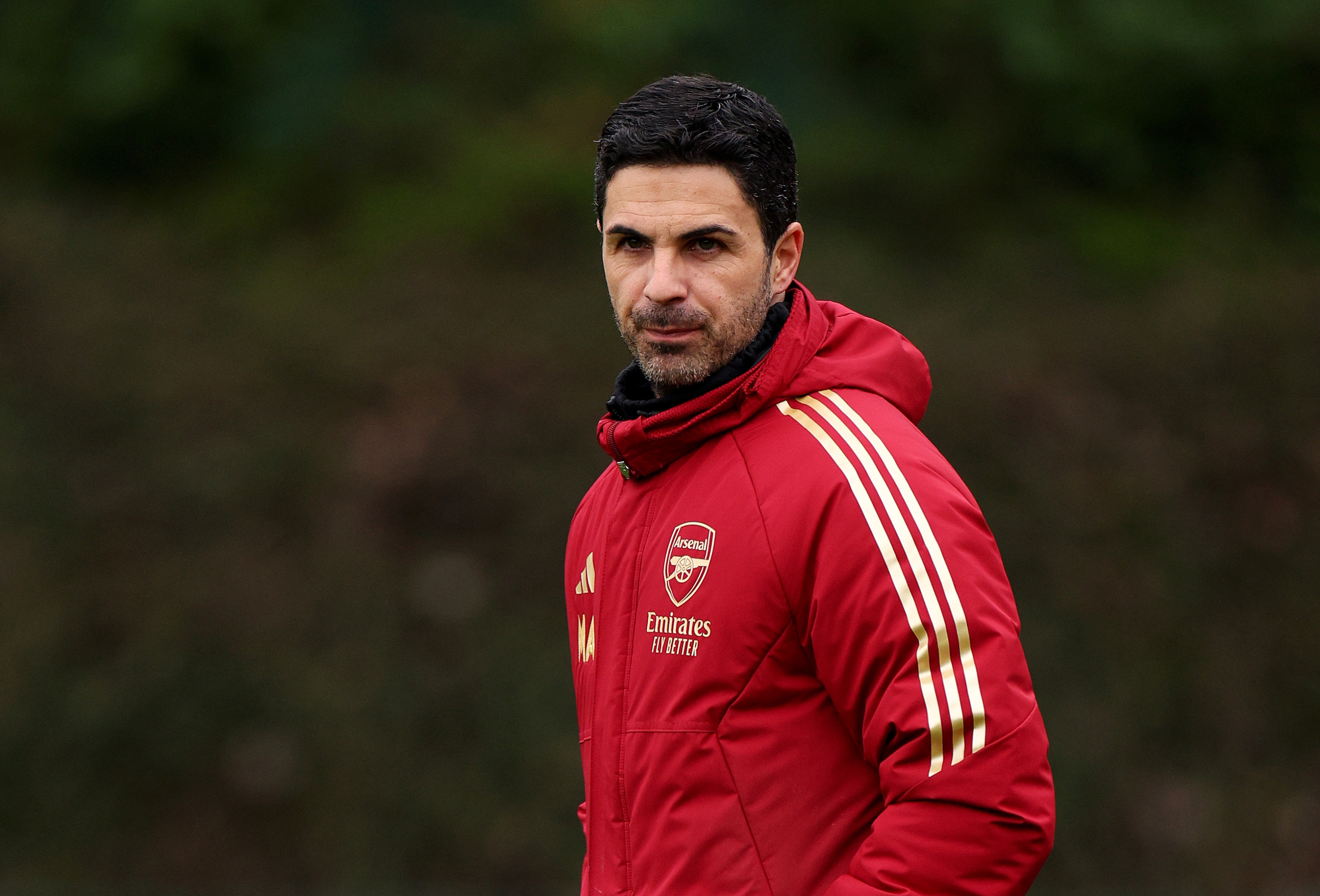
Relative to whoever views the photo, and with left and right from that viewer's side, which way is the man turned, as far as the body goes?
facing the viewer and to the left of the viewer
